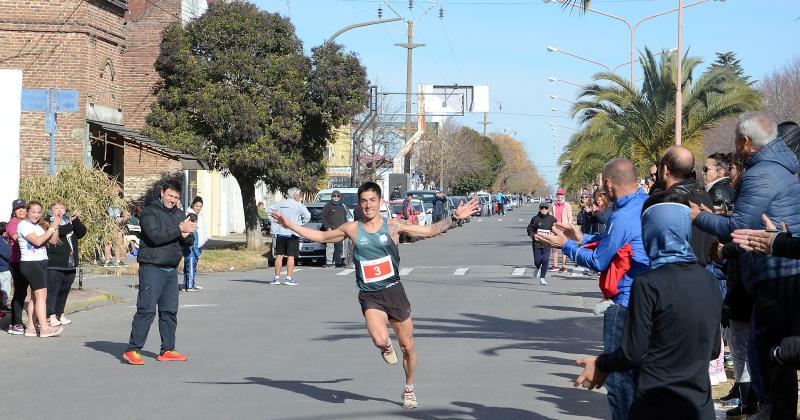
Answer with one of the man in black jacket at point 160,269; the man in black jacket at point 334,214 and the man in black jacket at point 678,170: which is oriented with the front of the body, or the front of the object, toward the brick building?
the man in black jacket at point 678,170

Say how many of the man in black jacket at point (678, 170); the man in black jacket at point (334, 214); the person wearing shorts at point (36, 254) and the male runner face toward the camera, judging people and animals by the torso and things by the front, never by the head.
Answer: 2

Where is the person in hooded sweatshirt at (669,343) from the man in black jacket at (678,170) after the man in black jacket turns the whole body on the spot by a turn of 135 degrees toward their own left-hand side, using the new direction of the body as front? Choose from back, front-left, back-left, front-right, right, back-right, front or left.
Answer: front

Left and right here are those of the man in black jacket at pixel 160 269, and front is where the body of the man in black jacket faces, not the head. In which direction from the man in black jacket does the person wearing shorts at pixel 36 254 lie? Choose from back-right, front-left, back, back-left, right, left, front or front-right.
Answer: back

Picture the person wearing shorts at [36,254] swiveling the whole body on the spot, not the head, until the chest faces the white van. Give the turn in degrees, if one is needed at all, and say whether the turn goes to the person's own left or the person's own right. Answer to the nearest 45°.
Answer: approximately 45° to the person's own left

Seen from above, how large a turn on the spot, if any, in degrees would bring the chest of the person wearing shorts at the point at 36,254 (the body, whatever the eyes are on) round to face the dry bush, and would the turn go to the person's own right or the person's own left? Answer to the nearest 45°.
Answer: approximately 90° to the person's own left

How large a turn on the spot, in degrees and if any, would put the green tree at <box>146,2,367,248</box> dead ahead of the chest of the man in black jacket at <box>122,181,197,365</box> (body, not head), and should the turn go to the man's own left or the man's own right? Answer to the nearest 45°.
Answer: approximately 135° to the man's own left

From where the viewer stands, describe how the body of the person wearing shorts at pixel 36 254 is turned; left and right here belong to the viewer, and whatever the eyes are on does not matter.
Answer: facing to the right of the viewer

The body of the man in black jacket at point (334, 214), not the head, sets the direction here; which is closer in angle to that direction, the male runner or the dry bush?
the male runner

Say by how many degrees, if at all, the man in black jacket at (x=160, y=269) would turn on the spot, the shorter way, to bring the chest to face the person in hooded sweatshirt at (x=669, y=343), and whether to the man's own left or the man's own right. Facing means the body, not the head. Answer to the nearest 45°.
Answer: approximately 45° to the man's own right

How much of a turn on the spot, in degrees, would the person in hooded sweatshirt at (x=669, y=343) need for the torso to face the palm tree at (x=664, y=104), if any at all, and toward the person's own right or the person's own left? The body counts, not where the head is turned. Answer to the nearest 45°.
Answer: approximately 45° to the person's own right

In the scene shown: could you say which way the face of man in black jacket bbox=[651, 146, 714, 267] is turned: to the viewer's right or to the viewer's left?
to the viewer's left

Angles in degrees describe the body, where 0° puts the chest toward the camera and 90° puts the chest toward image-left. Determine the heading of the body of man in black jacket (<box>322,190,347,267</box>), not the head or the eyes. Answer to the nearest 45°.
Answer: approximately 0°
